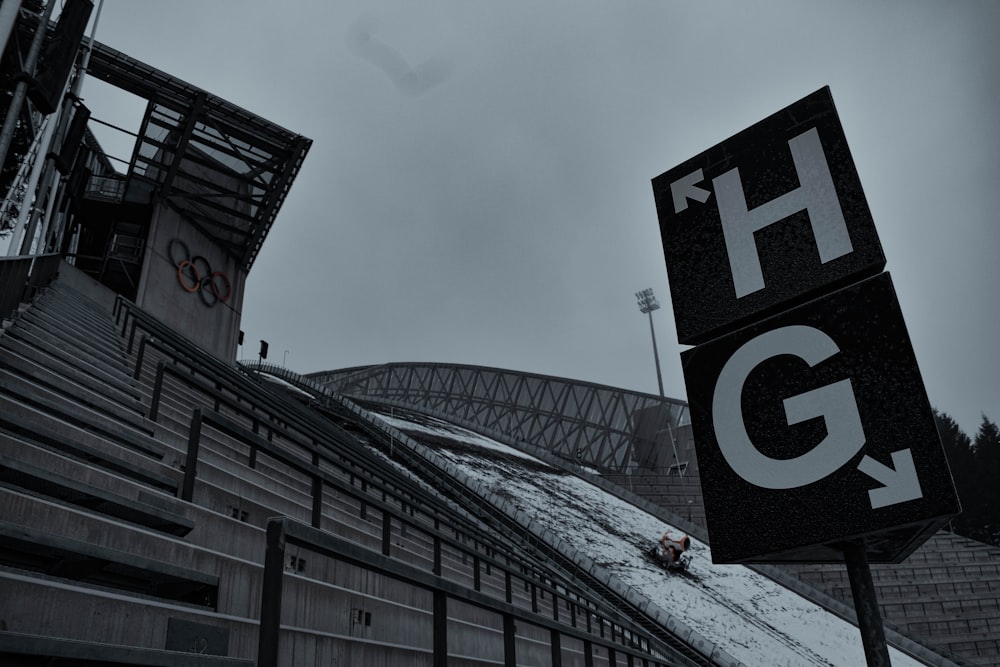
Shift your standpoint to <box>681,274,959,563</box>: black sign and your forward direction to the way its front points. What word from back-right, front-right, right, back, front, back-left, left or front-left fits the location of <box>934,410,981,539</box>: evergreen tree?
back

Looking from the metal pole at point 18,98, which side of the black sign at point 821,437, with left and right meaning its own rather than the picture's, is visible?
right

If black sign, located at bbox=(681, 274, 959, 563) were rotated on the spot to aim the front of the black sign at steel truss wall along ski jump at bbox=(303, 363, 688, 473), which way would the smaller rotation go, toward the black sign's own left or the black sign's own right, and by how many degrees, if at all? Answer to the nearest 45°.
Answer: approximately 180°

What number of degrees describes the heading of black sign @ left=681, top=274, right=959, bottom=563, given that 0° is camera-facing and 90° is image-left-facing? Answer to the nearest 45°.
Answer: approximately 0°

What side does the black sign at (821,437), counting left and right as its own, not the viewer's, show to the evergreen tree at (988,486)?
back

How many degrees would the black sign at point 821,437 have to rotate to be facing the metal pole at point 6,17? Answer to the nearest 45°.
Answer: approximately 90° to its right
